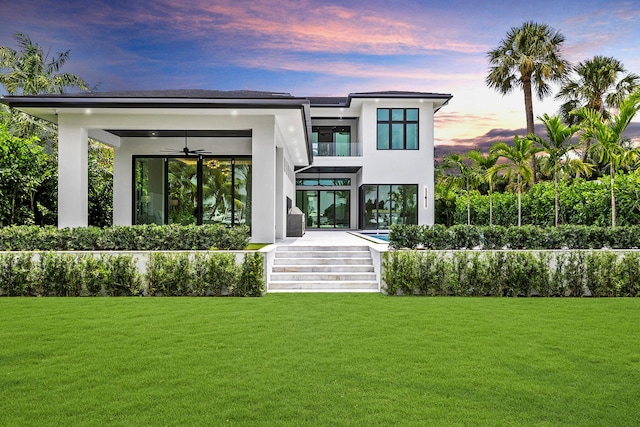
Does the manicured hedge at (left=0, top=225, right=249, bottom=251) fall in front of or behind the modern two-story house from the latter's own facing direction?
in front

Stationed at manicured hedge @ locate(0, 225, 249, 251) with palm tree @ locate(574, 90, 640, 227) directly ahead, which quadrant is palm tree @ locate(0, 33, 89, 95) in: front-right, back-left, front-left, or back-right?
back-left

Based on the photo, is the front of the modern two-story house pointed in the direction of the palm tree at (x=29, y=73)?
no

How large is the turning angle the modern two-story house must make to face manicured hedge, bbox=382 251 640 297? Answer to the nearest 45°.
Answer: approximately 45° to its left

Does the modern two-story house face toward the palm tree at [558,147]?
no

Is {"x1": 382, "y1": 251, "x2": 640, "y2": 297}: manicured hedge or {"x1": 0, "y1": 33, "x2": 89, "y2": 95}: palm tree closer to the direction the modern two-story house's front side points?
the manicured hedge

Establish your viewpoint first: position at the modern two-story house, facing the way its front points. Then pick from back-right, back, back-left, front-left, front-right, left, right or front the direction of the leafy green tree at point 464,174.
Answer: back-left

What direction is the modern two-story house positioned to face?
toward the camera

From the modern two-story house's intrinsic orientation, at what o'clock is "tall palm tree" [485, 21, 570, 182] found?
The tall palm tree is roughly at 8 o'clock from the modern two-story house.

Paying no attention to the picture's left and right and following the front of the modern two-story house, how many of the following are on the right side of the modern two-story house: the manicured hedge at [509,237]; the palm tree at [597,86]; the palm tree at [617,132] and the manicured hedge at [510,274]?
0

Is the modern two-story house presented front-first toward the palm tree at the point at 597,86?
no

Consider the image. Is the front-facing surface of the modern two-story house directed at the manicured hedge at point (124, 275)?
yes

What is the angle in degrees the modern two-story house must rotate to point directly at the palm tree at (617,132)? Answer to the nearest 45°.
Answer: approximately 90° to its left

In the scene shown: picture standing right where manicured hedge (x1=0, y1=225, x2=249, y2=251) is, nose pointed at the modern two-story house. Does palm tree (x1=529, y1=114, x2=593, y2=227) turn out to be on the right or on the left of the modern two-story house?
right
